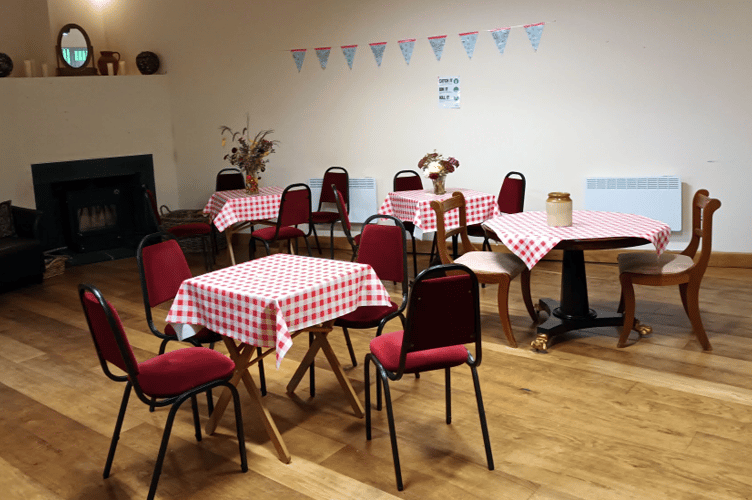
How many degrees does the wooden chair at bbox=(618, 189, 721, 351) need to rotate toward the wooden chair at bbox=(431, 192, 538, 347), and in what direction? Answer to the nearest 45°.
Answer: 0° — it already faces it

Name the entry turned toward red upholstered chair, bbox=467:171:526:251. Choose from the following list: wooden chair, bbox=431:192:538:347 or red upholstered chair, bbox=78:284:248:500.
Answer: red upholstered chair, bbox=78:284:248:500

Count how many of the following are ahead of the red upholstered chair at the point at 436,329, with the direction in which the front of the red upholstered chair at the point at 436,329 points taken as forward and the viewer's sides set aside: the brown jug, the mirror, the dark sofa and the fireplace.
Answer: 4

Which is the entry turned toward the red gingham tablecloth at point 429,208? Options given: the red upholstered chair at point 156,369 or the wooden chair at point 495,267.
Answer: the red upholstered chair

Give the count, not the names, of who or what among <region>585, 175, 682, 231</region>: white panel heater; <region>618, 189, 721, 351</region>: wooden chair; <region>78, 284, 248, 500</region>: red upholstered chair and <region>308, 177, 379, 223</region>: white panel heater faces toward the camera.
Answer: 2

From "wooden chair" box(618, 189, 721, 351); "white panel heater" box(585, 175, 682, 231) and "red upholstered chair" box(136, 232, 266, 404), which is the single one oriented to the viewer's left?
the wooden chair

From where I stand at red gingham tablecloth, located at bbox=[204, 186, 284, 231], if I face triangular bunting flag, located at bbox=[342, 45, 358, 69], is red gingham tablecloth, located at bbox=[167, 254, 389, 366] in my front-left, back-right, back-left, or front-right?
back-right

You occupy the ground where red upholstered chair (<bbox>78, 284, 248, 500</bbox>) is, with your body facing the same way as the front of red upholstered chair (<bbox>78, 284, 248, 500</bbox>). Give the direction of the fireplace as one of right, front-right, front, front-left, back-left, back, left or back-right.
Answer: front-left

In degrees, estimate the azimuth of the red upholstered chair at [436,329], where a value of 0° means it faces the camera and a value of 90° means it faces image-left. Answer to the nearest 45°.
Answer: approximately 135°

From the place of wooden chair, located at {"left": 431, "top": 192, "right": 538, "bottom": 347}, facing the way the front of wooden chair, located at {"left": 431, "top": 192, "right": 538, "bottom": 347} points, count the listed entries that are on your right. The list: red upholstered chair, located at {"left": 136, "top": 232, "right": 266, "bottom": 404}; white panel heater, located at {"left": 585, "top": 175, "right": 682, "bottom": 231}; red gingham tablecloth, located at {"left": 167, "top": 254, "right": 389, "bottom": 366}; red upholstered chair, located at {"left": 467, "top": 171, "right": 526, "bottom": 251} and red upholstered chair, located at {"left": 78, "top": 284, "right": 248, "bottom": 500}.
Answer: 3

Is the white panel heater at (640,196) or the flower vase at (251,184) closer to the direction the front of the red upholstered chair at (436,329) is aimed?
the flower vase

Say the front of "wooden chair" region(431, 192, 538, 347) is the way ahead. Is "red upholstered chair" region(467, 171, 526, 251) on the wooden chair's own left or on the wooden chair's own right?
on the wooden chair's own left

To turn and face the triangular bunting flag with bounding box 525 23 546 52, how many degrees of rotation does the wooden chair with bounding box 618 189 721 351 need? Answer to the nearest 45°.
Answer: approximately 45° to its right
